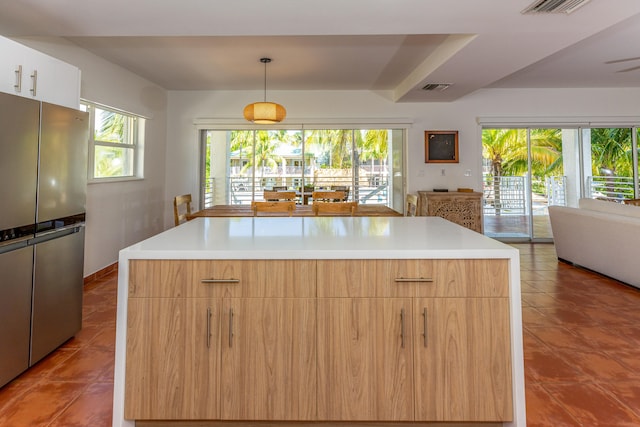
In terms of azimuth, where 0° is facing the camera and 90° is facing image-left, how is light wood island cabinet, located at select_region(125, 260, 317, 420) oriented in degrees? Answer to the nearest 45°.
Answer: approximately 0°

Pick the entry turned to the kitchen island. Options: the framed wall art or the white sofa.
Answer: the framed wall art

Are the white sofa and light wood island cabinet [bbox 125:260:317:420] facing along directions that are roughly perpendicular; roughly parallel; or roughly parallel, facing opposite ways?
roughly perpendicular

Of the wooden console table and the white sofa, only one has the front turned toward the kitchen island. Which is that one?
the wooden console table

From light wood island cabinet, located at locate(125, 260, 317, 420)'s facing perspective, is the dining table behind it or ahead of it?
behind

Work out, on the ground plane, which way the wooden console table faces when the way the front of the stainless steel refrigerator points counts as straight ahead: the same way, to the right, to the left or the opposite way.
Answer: to the right

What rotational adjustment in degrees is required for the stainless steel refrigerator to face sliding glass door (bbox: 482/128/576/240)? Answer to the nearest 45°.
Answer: approximately 45° to its left

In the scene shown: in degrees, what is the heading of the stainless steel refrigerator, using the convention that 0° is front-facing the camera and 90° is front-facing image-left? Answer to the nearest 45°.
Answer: approximately 315°

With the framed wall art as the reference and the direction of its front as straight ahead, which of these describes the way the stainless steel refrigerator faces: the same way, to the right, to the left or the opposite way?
to the left

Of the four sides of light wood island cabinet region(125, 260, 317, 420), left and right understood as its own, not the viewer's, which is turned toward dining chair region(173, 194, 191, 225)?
back

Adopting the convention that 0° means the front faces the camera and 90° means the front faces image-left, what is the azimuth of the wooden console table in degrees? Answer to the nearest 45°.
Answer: approximately 0°
